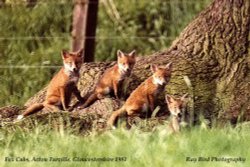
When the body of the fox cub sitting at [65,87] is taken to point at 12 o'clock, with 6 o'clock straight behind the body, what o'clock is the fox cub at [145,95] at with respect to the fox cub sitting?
The fox cub is roughly at 11 o'clock from the fox cub sitting.

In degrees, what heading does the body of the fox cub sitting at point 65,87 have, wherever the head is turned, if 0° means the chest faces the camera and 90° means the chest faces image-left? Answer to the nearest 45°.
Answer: approximately 315°

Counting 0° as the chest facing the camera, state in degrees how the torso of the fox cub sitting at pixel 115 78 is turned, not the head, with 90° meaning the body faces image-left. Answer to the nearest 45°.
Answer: approximately 315°
